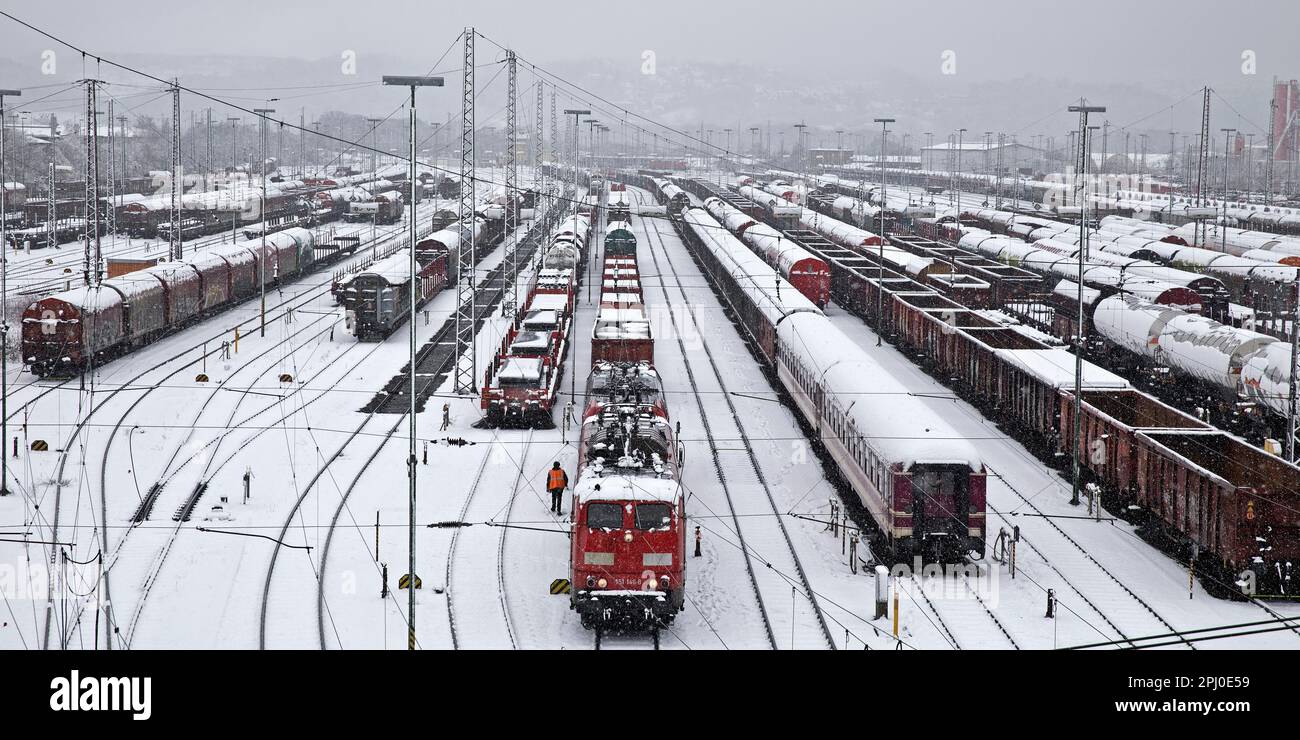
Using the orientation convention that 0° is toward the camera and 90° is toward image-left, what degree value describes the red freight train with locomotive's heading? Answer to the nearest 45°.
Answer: approximately 0°

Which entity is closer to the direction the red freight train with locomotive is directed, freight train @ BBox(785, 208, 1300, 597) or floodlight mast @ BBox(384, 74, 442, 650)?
the floodlight mast

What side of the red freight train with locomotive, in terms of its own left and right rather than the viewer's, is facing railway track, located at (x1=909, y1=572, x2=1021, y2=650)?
front

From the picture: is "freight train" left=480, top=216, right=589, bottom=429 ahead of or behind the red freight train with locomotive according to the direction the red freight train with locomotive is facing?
behind

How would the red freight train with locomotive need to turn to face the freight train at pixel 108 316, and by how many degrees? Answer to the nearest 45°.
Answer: approximately 135° to its right

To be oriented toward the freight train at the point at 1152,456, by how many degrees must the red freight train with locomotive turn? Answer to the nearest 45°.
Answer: approximately 135° to its left

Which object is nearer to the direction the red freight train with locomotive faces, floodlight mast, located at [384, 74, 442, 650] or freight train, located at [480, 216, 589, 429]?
the floodlight mast
